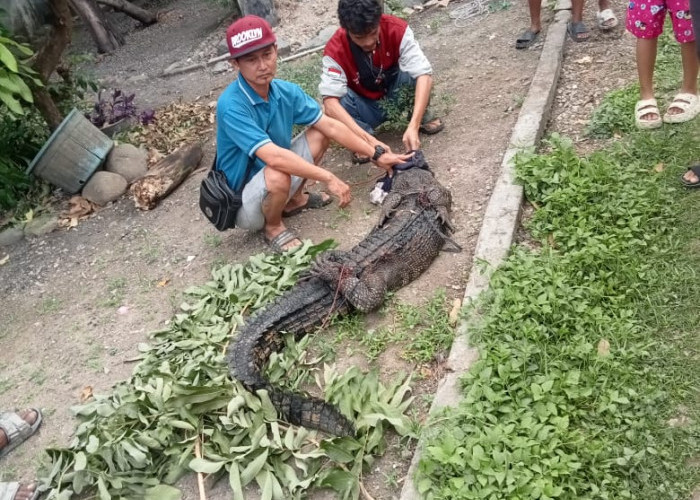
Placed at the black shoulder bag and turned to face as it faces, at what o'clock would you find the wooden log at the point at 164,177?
The wooden log is roughly at 4 o'clock from the black shoulder bag.

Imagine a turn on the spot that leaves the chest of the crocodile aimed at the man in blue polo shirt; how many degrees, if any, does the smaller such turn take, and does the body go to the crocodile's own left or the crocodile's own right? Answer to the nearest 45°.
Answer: approximately 45° to the crocodile's own left

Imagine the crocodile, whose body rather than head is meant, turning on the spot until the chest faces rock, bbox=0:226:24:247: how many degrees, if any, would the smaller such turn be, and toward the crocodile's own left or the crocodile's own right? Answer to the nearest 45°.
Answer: approximately 90° to the crocodile's own left

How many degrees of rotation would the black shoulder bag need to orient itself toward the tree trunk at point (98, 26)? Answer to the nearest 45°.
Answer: approximately 135° to its right

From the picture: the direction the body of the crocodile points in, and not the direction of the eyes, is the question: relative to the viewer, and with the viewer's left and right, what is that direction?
facing away from the viewer and to the right of the viewer

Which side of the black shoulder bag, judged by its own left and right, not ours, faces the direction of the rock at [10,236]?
right

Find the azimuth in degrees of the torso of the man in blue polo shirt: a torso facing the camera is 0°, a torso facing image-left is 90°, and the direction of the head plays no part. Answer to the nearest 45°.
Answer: approximately 315°

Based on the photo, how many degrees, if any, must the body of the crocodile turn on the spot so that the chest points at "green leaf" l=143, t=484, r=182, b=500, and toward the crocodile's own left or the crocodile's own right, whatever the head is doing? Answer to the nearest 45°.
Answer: approximately 180°

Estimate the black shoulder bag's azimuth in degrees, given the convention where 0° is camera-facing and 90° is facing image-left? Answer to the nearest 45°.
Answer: approximately 45°

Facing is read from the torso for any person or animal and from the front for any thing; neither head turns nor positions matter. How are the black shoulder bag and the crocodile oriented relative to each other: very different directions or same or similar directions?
very different directions

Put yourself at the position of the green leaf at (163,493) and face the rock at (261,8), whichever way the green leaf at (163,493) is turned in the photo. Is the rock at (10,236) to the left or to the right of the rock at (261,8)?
left
